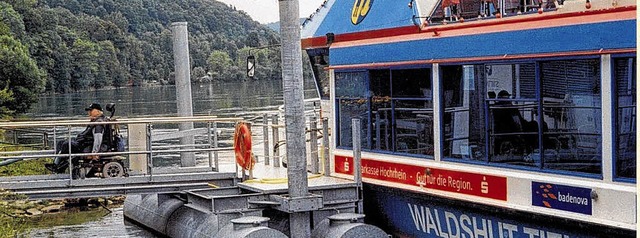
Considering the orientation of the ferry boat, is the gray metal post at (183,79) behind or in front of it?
in front

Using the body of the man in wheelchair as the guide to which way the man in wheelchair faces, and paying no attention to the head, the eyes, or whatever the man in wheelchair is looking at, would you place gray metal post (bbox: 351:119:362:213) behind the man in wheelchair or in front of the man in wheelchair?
behind

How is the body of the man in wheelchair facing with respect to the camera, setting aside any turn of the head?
to the viewer's left

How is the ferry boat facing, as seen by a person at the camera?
facing away from the viewer and to the left of the viewer
